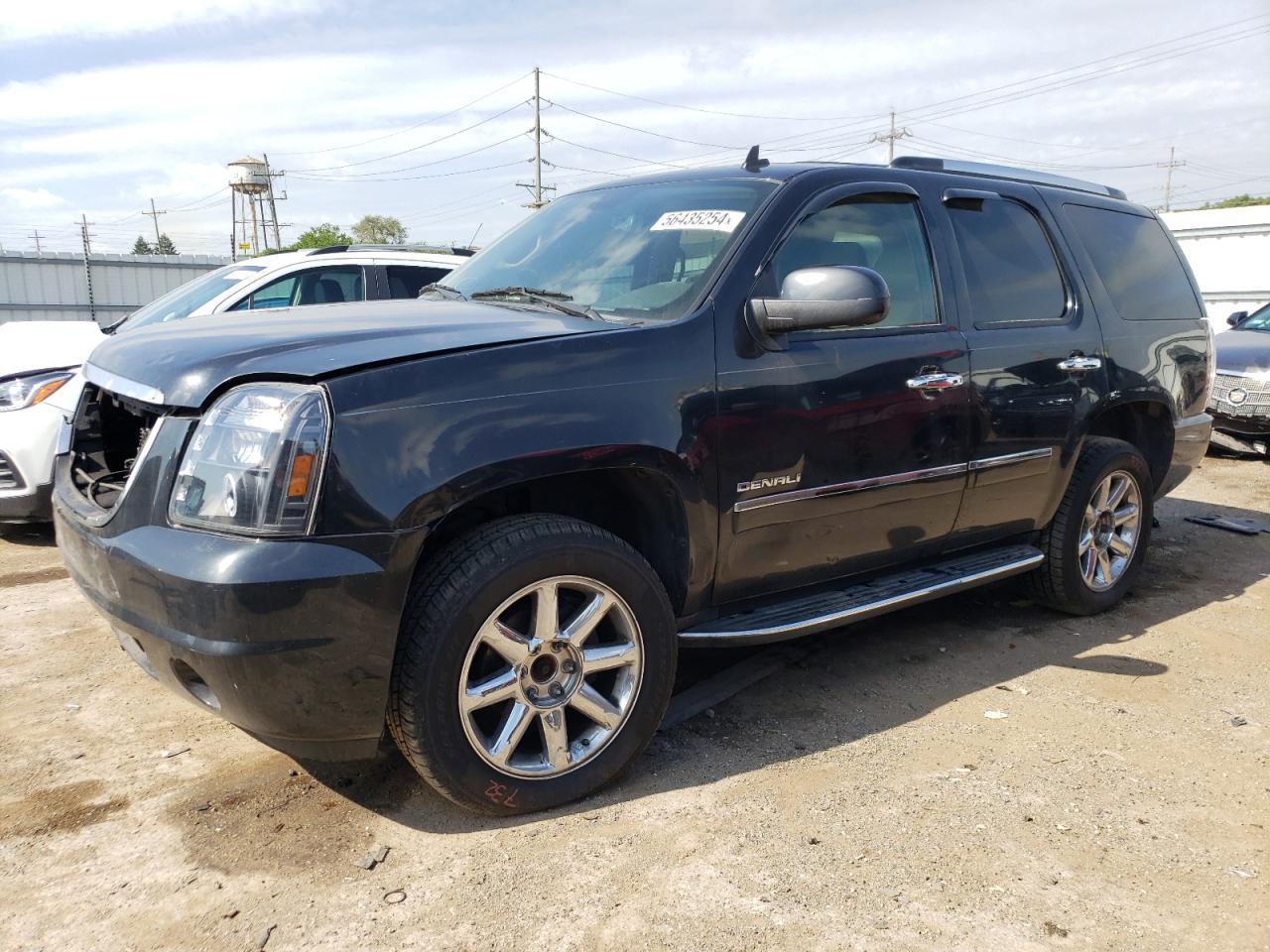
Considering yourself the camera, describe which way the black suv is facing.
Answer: facing the viewer and to the left of the viewer

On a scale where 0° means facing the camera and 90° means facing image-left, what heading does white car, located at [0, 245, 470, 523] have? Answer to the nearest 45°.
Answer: approximately 45°

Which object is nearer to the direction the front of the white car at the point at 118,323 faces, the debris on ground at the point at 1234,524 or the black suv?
the black suv

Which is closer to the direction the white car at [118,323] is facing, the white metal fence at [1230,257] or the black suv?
the black suv

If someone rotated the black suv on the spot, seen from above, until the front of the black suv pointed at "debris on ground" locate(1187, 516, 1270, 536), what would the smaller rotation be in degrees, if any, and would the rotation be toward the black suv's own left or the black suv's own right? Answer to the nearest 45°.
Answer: approximately 180°

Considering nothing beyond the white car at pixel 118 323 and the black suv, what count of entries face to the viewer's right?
0

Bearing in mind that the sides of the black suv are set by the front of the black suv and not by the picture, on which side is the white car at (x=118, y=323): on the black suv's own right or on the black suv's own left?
on the black suv's own right

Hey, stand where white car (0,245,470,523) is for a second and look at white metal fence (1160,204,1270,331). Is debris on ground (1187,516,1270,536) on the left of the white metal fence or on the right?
right

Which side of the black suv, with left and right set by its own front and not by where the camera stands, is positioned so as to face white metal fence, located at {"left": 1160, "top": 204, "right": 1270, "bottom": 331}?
back

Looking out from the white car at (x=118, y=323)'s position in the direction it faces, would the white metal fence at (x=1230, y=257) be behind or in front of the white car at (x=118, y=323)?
behind

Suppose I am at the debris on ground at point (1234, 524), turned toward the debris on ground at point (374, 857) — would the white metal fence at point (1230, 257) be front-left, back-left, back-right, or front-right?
back-right
